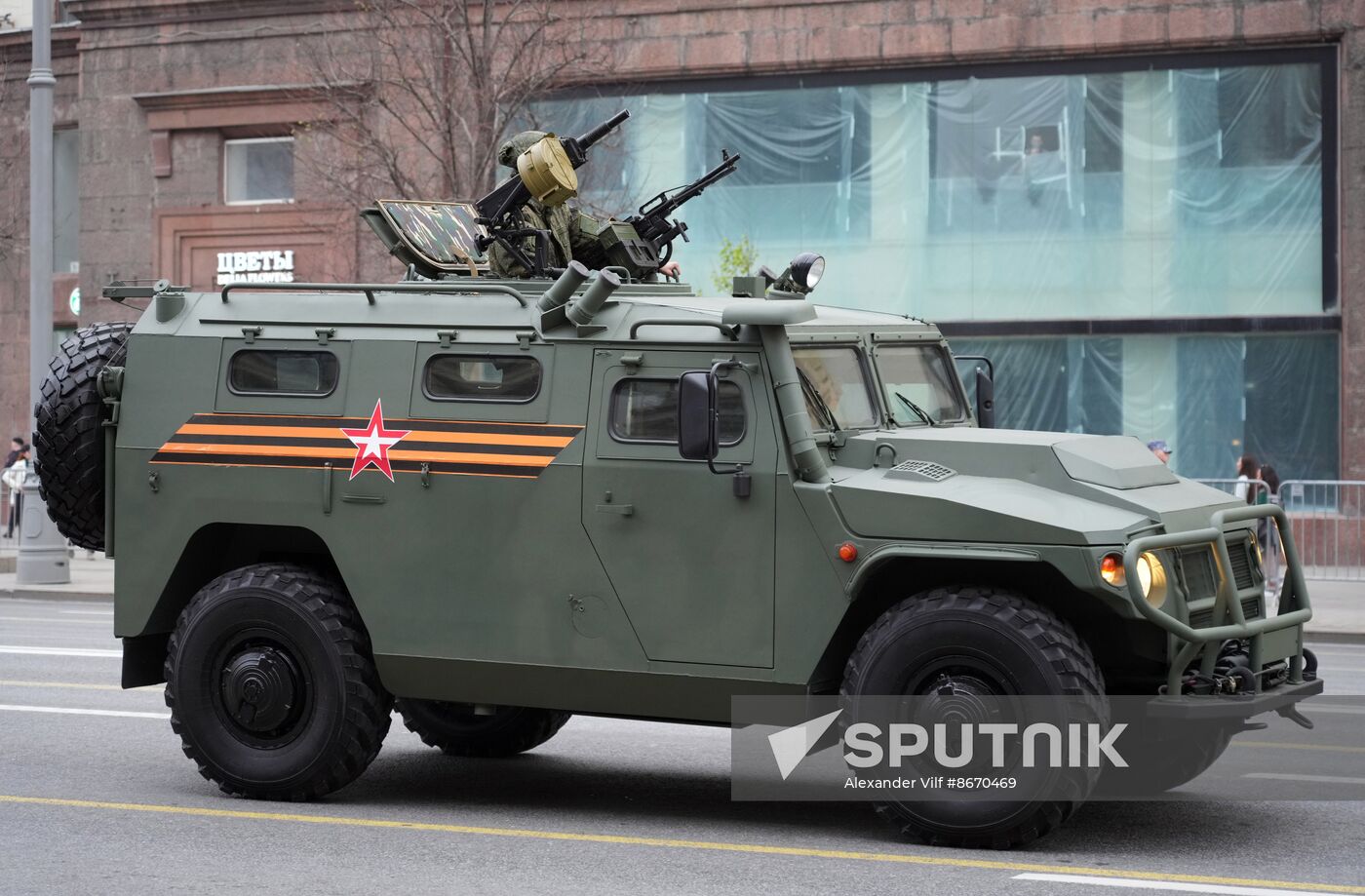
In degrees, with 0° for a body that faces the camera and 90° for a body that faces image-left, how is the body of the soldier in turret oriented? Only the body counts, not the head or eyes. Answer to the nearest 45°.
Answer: approximately 270°

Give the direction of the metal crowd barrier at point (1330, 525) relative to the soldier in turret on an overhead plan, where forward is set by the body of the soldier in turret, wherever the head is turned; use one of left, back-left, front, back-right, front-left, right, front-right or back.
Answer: front-left

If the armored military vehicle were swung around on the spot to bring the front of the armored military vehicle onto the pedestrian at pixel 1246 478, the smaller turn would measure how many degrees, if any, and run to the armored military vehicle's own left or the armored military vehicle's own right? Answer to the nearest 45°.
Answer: approximately 90° to the armored military vehicle's own left

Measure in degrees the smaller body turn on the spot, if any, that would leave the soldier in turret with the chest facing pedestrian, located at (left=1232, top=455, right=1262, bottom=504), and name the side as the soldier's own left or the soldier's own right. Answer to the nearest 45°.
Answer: approximately 45° to the soldier's own left

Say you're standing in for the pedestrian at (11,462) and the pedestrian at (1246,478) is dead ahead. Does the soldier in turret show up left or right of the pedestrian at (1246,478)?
right

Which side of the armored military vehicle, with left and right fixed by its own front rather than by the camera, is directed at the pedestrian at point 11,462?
back

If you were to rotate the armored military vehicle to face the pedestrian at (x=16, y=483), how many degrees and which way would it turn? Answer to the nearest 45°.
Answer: approximately 180°

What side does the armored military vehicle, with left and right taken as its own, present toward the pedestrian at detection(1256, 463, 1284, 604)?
left

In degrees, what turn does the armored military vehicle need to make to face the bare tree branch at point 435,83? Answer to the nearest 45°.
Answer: approximately 135° to its left

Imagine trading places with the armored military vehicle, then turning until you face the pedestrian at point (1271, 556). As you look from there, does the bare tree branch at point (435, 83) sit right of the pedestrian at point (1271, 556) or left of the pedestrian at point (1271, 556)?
left

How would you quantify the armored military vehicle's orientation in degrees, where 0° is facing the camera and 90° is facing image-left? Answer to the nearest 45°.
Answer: approximately 315°
